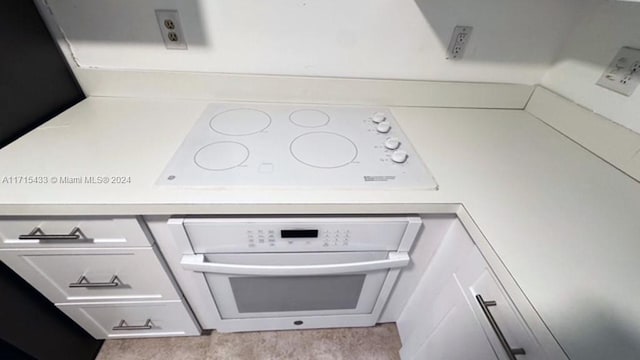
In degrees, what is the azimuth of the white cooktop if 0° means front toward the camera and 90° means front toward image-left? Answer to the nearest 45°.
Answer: approximately 0°

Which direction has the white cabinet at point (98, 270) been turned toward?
toward the camera

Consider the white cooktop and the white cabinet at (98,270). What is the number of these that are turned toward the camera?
2
